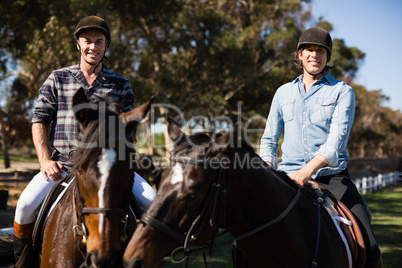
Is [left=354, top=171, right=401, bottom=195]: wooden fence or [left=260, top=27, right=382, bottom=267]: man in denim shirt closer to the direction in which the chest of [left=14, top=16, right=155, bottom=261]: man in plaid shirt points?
the man in denim shirt
